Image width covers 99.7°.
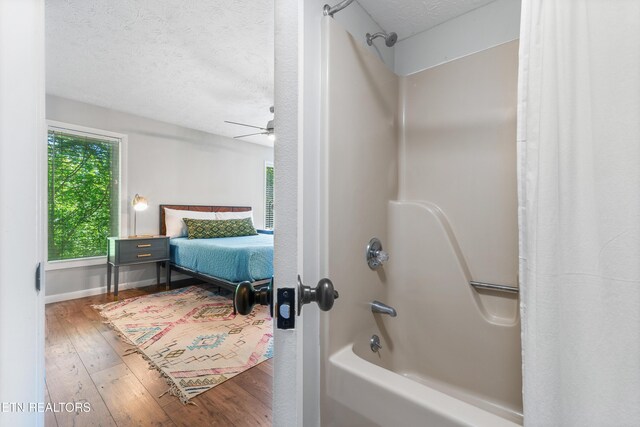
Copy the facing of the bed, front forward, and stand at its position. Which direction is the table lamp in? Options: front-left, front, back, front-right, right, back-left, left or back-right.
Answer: back

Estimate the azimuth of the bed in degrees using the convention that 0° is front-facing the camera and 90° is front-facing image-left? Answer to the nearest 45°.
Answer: approximately 315°

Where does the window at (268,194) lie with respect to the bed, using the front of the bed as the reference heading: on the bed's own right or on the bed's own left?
on the bed's own left
